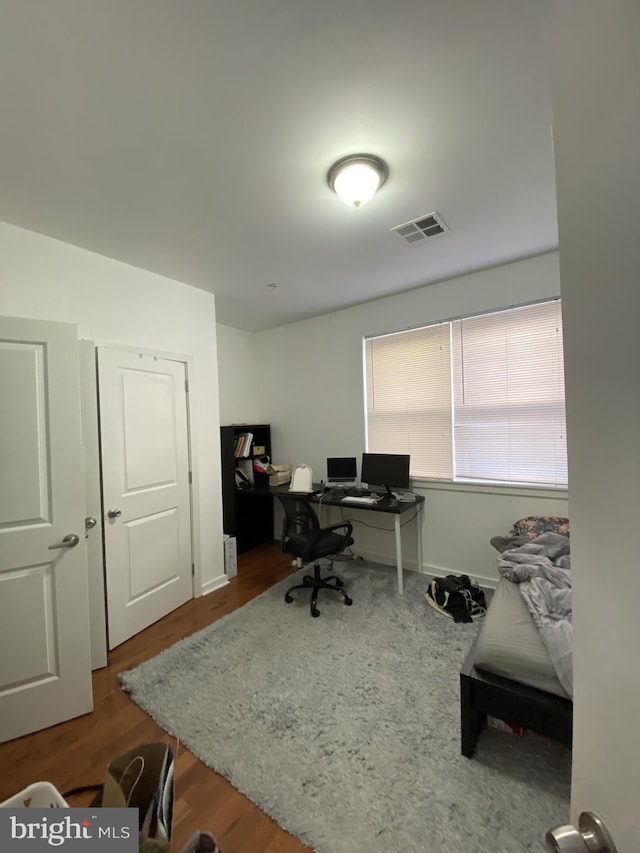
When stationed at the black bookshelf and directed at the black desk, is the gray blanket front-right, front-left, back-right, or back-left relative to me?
front-right

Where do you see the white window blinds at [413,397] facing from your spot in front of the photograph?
facing the viewer and to the left of the viewer

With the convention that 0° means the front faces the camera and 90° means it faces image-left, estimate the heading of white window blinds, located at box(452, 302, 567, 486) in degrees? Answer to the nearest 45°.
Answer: approximately 45°

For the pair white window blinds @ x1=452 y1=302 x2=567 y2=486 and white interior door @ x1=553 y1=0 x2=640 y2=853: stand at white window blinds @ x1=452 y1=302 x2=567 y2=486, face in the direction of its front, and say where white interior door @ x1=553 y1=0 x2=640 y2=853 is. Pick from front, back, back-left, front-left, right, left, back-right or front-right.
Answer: front-left

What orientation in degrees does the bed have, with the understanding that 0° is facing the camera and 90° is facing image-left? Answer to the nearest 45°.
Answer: approximately 45°

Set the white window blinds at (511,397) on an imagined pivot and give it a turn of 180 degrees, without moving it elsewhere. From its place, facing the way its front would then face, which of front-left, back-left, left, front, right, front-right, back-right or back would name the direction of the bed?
back-right

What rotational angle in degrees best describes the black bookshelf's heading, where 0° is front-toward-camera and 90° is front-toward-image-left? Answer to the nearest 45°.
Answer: approximately 315°

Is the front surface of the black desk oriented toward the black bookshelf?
no

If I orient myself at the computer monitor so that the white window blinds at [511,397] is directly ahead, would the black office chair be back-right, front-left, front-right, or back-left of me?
back-right

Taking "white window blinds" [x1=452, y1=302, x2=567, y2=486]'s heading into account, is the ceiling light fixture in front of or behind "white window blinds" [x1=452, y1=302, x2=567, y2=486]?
in front

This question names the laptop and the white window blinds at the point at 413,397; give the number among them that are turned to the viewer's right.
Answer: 0

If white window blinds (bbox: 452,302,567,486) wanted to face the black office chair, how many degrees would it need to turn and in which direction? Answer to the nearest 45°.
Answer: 0° — it already faces it

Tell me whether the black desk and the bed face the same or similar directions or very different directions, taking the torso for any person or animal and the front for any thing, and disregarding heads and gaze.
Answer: same or similar directions

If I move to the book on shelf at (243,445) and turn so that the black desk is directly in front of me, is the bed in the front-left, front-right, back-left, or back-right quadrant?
front-right

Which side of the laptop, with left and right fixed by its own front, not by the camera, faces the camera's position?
front

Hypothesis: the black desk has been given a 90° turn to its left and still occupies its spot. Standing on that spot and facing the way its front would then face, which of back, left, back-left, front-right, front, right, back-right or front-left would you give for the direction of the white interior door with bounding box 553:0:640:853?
front-right

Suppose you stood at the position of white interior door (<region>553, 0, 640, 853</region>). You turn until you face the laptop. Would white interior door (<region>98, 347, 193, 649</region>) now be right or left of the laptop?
left
